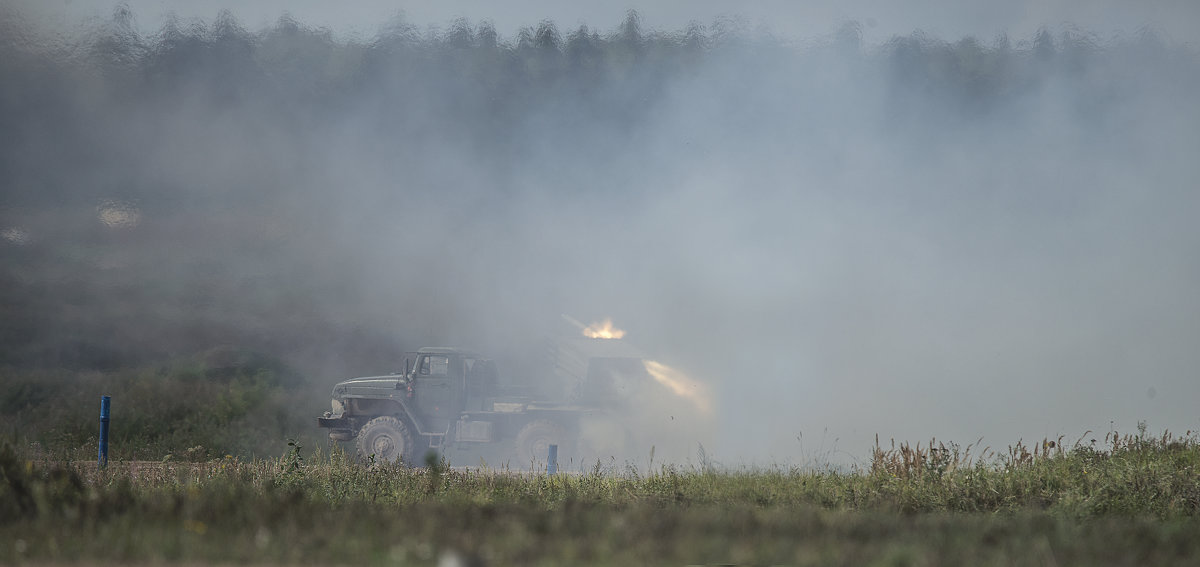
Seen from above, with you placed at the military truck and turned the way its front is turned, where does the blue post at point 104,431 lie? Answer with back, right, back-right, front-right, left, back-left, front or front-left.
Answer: front-left

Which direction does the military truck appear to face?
to the viewer's left
